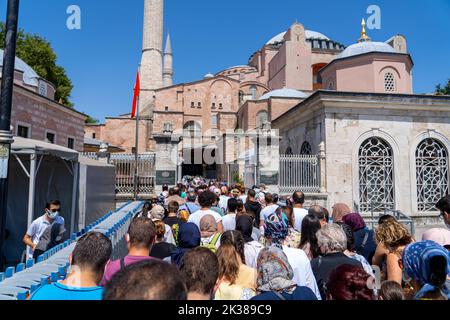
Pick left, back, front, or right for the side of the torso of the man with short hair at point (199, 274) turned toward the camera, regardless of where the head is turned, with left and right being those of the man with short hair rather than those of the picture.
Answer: back

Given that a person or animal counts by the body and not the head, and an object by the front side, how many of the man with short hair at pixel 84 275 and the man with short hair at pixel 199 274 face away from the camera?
2

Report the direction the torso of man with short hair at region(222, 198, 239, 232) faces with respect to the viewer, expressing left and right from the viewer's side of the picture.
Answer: facing away from the viewer

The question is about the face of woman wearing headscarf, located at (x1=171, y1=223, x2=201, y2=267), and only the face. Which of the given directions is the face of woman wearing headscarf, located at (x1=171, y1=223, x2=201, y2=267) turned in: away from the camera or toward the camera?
away from the camera

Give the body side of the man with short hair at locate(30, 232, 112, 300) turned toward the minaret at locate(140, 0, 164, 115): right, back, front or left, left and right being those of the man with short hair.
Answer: front

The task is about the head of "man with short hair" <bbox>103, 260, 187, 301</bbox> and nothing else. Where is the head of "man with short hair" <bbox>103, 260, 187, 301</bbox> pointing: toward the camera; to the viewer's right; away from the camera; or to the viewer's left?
away from the camera

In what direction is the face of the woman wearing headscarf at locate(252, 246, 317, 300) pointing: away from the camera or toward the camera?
away from the camera

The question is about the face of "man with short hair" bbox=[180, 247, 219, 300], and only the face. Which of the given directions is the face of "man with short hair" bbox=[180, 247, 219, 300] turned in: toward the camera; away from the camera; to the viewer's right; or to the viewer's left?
away from the camera

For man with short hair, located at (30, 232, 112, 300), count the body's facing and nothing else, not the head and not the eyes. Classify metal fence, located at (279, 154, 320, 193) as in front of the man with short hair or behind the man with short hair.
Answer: in front
